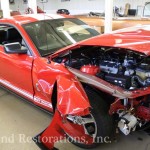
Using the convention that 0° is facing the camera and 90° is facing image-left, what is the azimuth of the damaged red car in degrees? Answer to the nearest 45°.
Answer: approximately 315°
